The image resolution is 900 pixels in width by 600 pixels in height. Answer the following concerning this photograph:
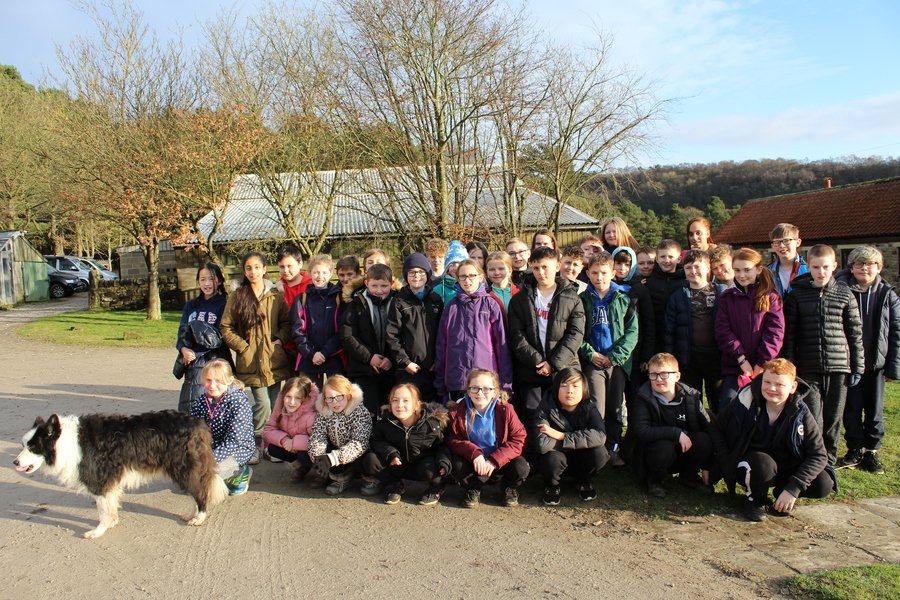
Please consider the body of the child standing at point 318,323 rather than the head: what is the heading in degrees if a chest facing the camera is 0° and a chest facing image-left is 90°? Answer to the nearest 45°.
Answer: approximately 0°

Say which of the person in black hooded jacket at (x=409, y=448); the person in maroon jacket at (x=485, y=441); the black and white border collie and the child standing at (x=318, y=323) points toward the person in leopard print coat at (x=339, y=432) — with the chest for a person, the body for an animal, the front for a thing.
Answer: the child standing

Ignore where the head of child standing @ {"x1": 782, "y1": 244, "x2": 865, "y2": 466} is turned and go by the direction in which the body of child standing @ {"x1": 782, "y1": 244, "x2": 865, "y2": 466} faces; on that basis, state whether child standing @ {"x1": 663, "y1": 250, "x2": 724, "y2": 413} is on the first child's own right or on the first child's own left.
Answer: on the first child's own right

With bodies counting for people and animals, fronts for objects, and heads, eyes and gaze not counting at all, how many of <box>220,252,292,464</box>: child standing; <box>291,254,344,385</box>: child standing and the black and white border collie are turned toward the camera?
2
